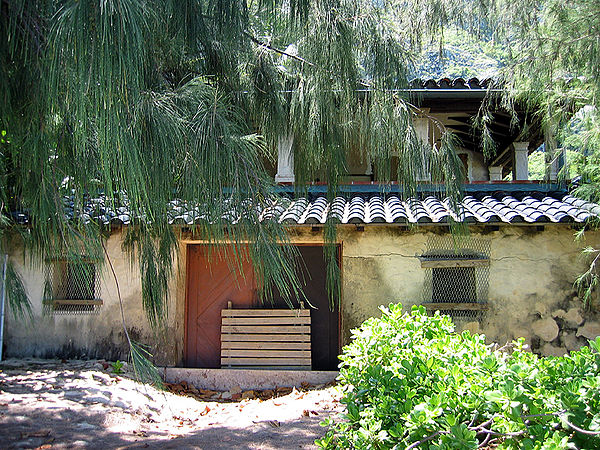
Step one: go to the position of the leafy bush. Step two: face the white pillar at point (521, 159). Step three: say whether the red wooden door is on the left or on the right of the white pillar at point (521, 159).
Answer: left

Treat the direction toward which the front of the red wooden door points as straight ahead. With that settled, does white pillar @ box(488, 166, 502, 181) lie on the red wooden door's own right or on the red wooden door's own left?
on the red wooden door's own left

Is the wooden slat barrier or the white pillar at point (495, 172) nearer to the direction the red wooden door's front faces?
the wooden slat barrier

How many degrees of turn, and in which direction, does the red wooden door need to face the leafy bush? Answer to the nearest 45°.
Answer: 0° — it already faces it

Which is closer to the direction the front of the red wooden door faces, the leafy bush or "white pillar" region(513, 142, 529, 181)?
the leafy bush

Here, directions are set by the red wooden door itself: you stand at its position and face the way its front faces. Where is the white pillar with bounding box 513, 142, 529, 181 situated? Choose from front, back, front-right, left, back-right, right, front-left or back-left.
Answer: left

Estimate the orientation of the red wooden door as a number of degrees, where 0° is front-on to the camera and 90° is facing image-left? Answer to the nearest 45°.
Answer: approximately 0°

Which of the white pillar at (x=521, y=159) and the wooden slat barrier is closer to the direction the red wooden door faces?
the wooden slat barrier

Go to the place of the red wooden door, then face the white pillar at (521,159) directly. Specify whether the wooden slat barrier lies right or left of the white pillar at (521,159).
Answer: right

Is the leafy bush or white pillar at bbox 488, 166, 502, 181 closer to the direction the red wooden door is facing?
the leafy bush
